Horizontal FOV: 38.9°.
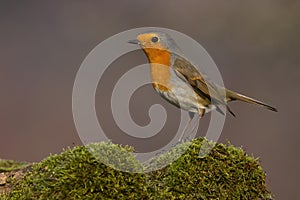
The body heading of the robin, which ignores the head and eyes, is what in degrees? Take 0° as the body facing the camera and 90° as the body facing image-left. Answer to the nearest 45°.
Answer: approximately 90°
